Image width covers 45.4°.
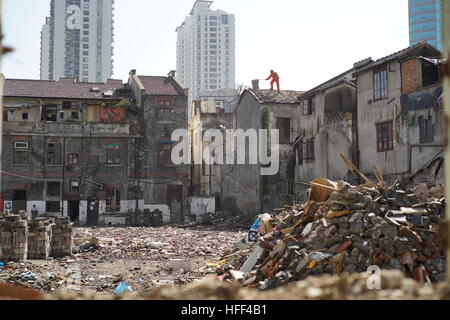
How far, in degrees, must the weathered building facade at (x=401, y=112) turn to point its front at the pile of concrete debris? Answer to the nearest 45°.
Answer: approximately 45° to its left

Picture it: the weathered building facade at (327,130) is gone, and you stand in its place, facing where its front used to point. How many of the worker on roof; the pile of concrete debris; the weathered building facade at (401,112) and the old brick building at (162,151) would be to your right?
2

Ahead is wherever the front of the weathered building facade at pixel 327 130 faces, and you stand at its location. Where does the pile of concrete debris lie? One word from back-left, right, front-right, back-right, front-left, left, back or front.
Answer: front-left

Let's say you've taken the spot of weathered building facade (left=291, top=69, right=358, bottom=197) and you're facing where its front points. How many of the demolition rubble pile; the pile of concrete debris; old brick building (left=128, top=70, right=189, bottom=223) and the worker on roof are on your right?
2

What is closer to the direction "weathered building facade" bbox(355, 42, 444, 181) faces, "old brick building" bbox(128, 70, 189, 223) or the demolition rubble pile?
the demolition rubble pile

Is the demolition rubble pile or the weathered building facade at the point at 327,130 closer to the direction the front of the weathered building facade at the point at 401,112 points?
the demolition rubble pile

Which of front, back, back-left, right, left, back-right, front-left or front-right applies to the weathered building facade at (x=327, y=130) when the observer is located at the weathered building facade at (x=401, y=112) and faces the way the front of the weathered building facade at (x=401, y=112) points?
right

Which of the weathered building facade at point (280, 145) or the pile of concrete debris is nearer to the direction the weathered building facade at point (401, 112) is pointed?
the pile of concrete debris

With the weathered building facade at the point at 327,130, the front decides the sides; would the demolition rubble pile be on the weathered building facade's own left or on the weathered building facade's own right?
on the weathered building facade's own left

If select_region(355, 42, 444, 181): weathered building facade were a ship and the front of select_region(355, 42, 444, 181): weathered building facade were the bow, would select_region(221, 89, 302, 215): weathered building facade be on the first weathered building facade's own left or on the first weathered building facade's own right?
on the first weathered building facade's own right

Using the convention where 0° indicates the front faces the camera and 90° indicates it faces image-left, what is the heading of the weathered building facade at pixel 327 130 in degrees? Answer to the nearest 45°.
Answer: approximately 45°

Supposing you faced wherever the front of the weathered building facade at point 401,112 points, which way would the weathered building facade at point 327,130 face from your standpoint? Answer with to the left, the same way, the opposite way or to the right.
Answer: the same way

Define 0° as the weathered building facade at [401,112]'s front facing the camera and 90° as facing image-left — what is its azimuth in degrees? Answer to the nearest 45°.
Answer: approximately 45°

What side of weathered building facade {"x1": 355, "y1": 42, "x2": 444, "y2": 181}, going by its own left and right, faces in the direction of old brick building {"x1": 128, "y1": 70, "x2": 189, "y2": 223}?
right
